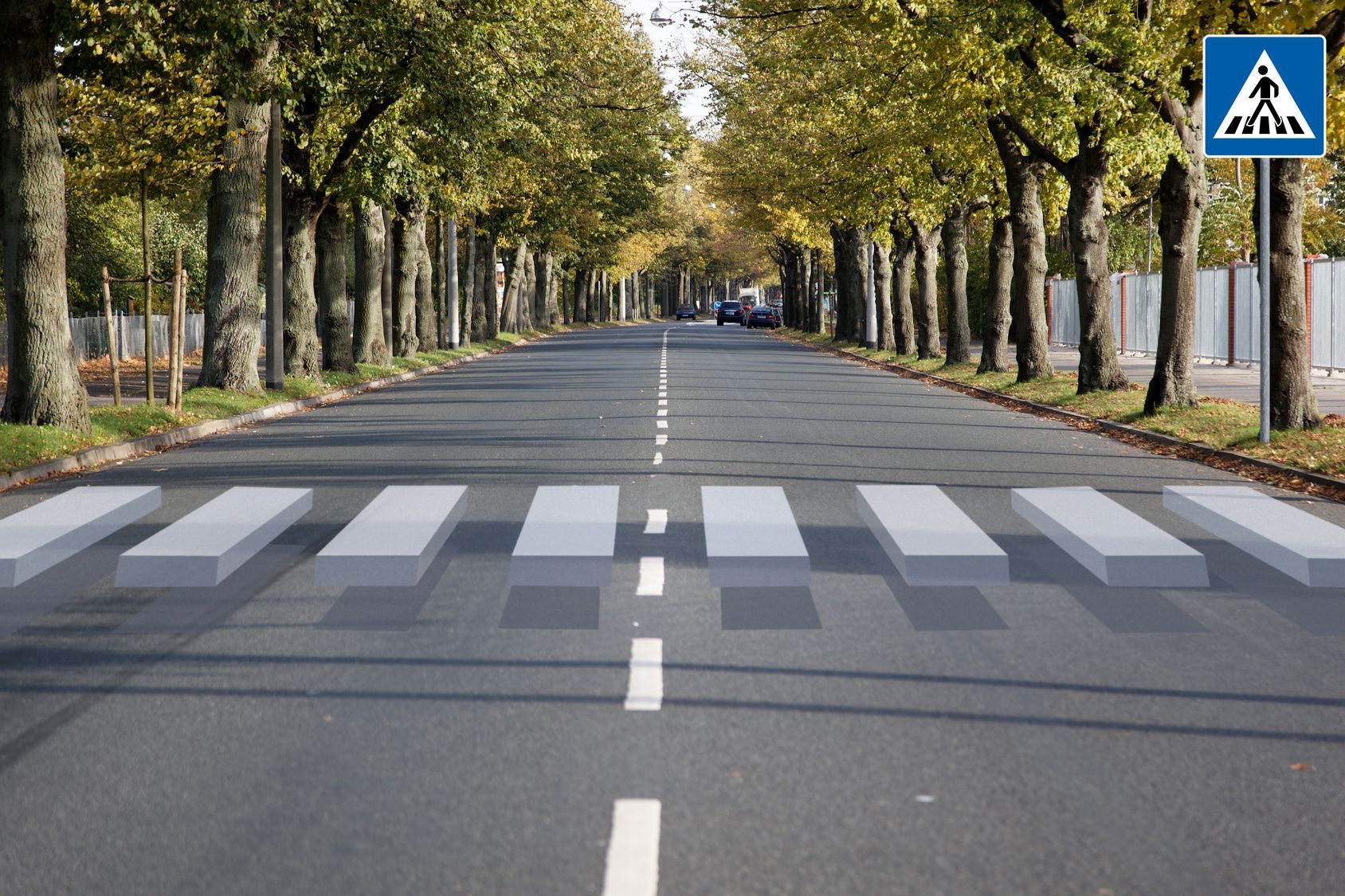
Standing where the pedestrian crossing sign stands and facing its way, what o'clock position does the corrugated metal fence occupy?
The corrugated metal fence is roughly at 6 o'clock from the pedestrian crossing sign.

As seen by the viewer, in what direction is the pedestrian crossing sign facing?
toward the camera

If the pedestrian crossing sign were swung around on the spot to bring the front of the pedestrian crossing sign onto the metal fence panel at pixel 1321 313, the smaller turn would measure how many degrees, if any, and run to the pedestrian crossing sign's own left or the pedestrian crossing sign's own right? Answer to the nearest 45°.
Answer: approximately 180°

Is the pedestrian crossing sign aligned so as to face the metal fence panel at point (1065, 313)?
no
